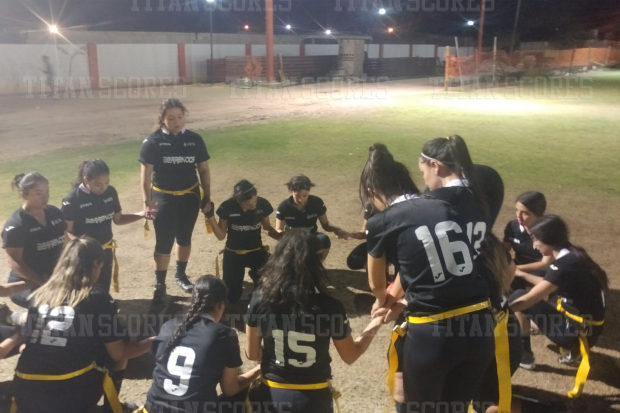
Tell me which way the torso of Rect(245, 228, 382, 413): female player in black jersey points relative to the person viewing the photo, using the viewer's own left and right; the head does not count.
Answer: facing away from the viewer

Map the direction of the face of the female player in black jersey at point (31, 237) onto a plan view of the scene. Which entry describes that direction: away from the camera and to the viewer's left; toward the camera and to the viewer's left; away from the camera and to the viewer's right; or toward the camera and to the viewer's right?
toward the camera and to the viewer's right

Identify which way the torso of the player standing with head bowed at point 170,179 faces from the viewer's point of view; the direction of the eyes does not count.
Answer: toward the camera

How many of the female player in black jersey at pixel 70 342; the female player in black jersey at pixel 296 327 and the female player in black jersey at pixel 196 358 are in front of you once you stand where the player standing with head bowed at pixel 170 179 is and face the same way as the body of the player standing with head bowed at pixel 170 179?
3

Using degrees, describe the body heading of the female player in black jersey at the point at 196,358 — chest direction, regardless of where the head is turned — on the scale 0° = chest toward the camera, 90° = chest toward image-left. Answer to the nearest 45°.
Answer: approximately 225°

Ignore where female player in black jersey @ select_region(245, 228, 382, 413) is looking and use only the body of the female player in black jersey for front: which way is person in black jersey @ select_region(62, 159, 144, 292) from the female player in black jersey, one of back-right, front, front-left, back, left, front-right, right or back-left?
front-left

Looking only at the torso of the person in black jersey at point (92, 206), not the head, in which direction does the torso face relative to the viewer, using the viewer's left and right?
facing the viewer and to the right of the viewer

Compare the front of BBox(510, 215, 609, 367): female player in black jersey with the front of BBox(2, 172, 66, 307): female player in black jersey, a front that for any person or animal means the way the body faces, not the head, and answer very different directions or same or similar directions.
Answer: very different directions

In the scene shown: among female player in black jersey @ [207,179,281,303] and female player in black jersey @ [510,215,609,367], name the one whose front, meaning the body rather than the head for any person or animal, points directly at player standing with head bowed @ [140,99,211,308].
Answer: female player in black jersey @ [510,215,609,367]

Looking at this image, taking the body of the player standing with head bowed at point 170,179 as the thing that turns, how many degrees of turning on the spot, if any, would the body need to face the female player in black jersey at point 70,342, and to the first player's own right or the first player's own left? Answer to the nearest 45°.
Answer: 0° — they already face them

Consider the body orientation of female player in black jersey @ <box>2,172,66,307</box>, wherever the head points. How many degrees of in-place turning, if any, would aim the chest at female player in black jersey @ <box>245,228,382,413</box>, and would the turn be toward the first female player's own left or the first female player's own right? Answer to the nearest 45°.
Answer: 0° — they already face them

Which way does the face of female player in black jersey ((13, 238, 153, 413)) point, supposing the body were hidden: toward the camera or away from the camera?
away from the camera

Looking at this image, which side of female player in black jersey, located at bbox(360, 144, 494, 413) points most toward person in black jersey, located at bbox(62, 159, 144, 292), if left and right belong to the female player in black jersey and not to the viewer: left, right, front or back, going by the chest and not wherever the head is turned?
front

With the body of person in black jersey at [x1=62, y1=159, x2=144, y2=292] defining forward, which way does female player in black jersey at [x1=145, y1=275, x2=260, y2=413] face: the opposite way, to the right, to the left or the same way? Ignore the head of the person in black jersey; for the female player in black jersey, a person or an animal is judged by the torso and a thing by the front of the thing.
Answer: to the left

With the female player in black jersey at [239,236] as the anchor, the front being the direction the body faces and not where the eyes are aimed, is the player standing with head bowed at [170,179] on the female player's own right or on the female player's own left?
on the female player's own right

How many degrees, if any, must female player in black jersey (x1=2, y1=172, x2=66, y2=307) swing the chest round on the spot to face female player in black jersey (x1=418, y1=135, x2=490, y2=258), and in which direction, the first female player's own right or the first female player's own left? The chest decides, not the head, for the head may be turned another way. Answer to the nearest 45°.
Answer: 0° — they already face them

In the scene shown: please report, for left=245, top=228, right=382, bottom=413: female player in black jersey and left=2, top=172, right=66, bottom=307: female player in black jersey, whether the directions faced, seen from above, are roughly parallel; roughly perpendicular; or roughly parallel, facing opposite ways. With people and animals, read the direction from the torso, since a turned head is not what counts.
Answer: roughly perpendicular
